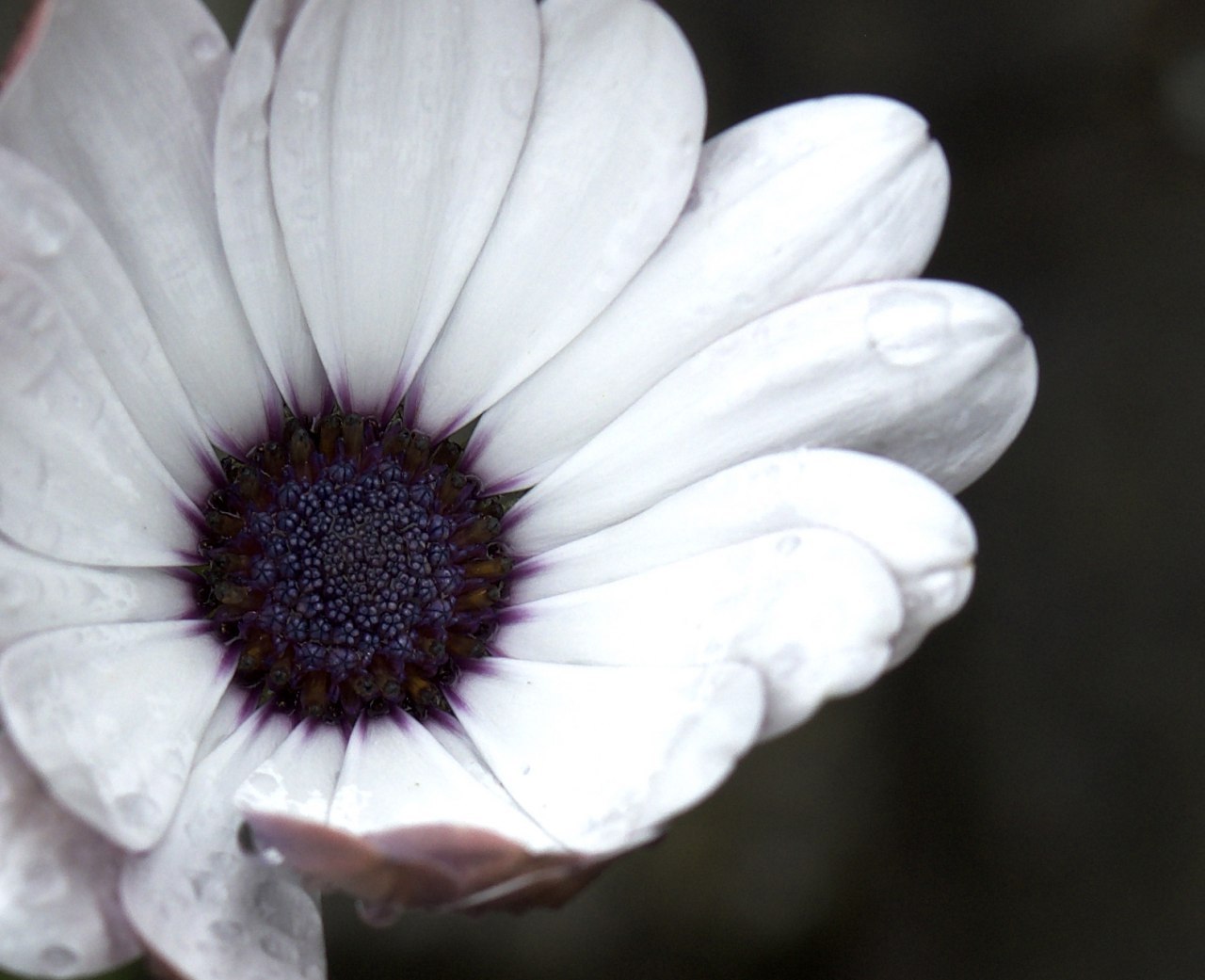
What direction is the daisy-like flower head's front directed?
toward the camera
